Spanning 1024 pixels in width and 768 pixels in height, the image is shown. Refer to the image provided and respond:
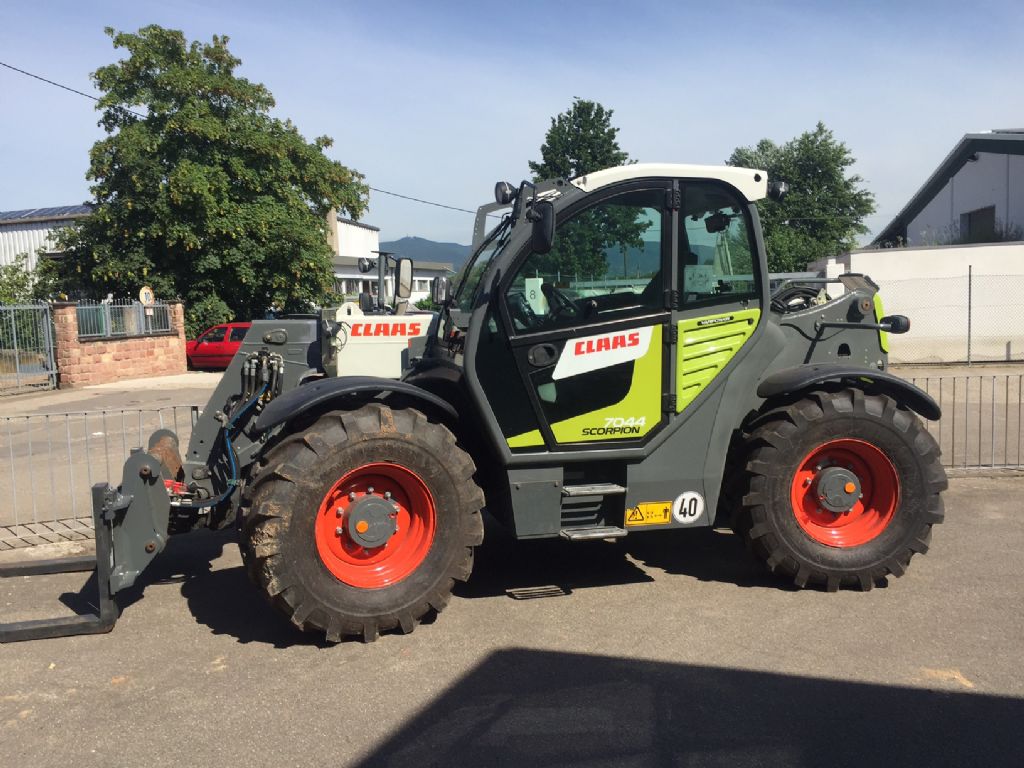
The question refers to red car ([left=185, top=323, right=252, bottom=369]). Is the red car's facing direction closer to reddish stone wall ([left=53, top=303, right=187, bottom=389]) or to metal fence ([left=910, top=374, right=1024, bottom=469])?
the reddish stone wall

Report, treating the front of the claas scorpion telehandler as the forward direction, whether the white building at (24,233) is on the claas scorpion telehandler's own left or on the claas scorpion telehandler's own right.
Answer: on the claas scorpion telehandler's own right

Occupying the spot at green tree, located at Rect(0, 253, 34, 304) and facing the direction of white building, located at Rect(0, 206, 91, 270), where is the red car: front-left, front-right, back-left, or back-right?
back-right

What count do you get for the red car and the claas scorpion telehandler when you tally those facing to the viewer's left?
2

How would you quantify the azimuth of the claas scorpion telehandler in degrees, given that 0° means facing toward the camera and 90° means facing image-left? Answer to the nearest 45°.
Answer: approximately 90°

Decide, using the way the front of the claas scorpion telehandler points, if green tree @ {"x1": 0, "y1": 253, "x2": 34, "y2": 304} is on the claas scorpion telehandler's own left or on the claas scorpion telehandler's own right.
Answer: on the claas scorpion telehandler's own right

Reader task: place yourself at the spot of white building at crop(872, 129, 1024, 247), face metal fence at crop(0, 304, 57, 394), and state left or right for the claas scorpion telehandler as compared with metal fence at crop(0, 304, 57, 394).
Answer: left

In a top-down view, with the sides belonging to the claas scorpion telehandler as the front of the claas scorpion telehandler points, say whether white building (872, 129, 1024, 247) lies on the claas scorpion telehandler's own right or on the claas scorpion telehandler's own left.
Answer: on the claas scorpion telehandler's own right

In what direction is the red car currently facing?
to the viewer's left

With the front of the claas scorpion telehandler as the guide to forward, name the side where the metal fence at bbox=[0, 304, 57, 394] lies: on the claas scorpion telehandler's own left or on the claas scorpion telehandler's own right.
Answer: on the claas scorpion telehandler's own right

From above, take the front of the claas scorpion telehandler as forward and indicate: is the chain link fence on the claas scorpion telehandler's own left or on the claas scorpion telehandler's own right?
on the claas scorpion telehandler's own right
